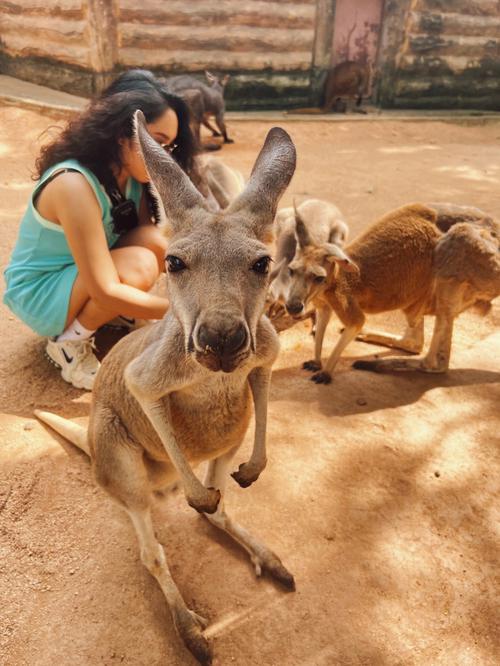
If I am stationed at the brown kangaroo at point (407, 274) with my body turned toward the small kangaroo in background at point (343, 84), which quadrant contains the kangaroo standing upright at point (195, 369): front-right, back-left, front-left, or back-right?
back-left

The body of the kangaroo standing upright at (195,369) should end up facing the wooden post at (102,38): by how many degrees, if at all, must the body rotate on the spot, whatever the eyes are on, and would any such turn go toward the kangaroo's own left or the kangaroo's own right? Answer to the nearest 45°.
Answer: approximately 135° to the kangaroo's own left

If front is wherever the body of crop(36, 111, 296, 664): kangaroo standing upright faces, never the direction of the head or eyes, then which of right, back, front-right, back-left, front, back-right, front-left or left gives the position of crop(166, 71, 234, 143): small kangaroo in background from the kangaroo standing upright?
back-left

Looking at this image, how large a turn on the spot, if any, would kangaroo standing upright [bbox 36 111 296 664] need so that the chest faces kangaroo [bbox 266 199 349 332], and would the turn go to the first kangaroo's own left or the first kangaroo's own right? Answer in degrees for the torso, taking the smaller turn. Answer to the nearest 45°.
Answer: approximately 135° to the first kangaroo's own left

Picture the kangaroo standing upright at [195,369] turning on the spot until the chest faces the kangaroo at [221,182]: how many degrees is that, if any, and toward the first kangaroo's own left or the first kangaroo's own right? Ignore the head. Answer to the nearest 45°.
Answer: approximately 135° to the first kangaroo's own left

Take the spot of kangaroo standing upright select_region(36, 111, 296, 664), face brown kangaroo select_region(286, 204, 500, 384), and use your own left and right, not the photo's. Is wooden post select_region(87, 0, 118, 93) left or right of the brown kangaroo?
left

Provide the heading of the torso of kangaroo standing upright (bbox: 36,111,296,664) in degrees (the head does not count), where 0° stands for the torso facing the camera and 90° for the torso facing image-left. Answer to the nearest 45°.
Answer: approximately 315°
